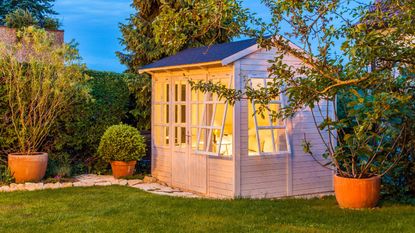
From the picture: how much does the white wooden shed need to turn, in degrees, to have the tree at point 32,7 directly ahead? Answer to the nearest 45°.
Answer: approximately 90° to its right

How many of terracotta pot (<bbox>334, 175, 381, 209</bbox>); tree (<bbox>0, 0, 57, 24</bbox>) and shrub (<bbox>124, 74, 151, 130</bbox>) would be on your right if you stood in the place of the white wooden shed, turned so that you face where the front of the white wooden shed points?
2

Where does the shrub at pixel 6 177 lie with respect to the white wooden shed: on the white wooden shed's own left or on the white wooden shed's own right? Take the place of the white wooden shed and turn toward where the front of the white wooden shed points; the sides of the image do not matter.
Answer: on the white wooden shed's own right

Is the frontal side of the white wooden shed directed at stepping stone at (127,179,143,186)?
no

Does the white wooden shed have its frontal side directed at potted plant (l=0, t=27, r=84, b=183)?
no

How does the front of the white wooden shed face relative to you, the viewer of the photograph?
facing the viewer and to the left of the viewer

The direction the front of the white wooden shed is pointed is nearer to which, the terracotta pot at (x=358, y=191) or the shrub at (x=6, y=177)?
the shrub
